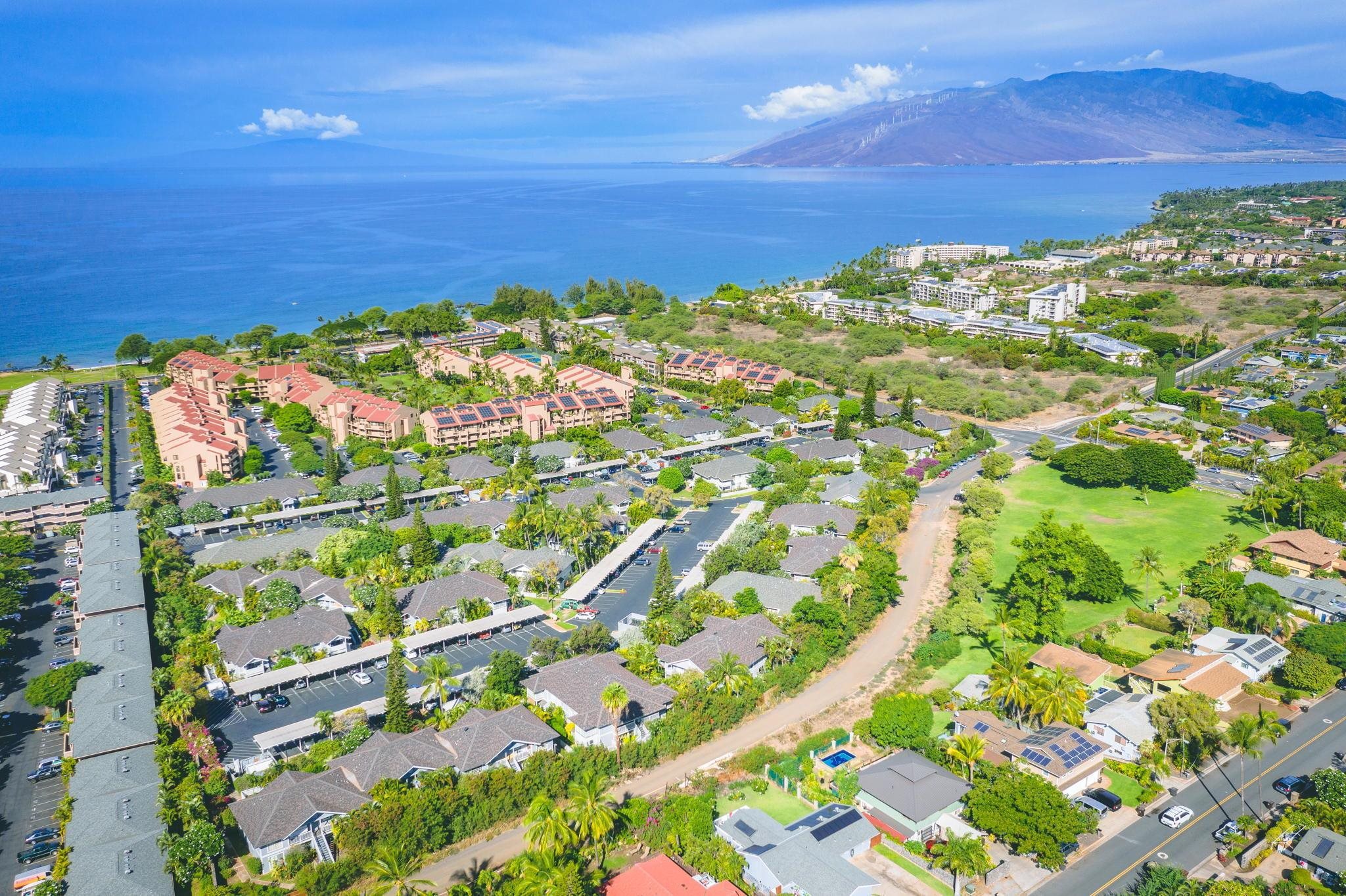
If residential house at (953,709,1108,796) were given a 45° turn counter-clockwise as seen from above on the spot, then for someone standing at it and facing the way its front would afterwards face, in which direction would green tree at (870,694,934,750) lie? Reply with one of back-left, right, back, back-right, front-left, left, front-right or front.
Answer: back

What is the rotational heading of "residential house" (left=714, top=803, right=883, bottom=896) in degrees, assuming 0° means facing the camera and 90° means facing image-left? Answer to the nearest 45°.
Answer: approximately 315°

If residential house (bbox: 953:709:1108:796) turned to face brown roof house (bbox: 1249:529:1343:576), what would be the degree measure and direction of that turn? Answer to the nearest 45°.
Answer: approximately 90° to its left

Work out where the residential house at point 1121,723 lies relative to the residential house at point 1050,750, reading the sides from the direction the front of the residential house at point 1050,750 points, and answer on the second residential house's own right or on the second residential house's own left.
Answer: on the second residential house's own left

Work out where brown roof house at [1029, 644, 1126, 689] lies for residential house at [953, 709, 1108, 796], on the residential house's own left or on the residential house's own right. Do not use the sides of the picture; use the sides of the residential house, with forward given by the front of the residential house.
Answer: on the residential house's own left

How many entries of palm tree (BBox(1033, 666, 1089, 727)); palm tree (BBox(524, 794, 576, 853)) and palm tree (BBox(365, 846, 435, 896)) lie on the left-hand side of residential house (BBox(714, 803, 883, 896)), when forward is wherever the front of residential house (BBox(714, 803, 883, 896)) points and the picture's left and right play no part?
1

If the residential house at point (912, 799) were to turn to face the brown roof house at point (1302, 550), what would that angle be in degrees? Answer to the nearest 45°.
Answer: approximately 90° to its left

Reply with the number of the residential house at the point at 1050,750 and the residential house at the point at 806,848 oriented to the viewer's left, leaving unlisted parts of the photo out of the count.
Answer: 0

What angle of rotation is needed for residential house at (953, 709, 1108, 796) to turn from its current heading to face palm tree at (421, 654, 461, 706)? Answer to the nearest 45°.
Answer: approximately 135° to its right

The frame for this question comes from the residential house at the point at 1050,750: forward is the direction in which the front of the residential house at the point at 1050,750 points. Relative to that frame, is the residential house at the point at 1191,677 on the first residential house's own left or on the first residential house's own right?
on the first residential house's own left

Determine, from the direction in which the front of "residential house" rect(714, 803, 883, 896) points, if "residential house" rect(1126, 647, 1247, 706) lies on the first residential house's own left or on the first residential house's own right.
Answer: on the first residential house's own left

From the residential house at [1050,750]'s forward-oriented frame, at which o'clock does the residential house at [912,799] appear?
the residential house at [912,799] is roughly at 3 o'clock from the residential house at [1050,750].
